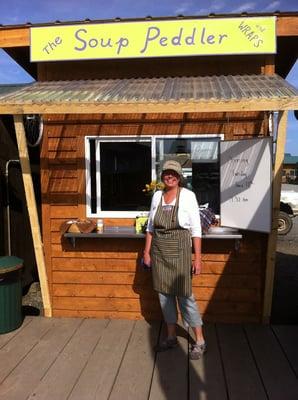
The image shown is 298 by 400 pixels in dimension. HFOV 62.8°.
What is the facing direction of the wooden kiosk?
toward the camera
